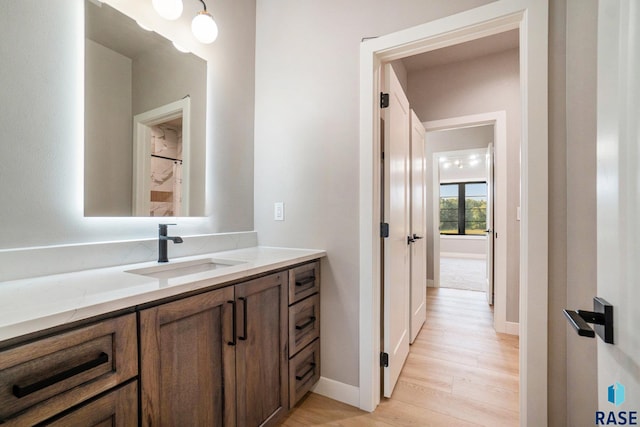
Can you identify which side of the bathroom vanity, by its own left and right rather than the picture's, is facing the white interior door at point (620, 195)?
front

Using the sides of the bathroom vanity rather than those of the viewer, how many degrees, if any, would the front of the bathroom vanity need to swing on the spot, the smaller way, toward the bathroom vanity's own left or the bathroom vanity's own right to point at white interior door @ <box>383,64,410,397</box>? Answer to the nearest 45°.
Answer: approximately 45° to the bathroom vanity's own left

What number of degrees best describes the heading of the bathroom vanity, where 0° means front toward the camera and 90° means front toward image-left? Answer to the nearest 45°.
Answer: approximately 315°

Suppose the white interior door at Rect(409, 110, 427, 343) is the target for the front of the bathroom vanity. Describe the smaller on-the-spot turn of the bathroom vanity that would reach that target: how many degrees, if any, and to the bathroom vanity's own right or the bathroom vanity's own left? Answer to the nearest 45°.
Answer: approximately 45° to the bathroom vanity's own left

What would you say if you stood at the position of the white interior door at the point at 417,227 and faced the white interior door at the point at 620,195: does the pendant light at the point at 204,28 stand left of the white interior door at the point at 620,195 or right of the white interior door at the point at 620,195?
right

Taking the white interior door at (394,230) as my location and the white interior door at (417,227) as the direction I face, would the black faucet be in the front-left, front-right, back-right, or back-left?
back-left
